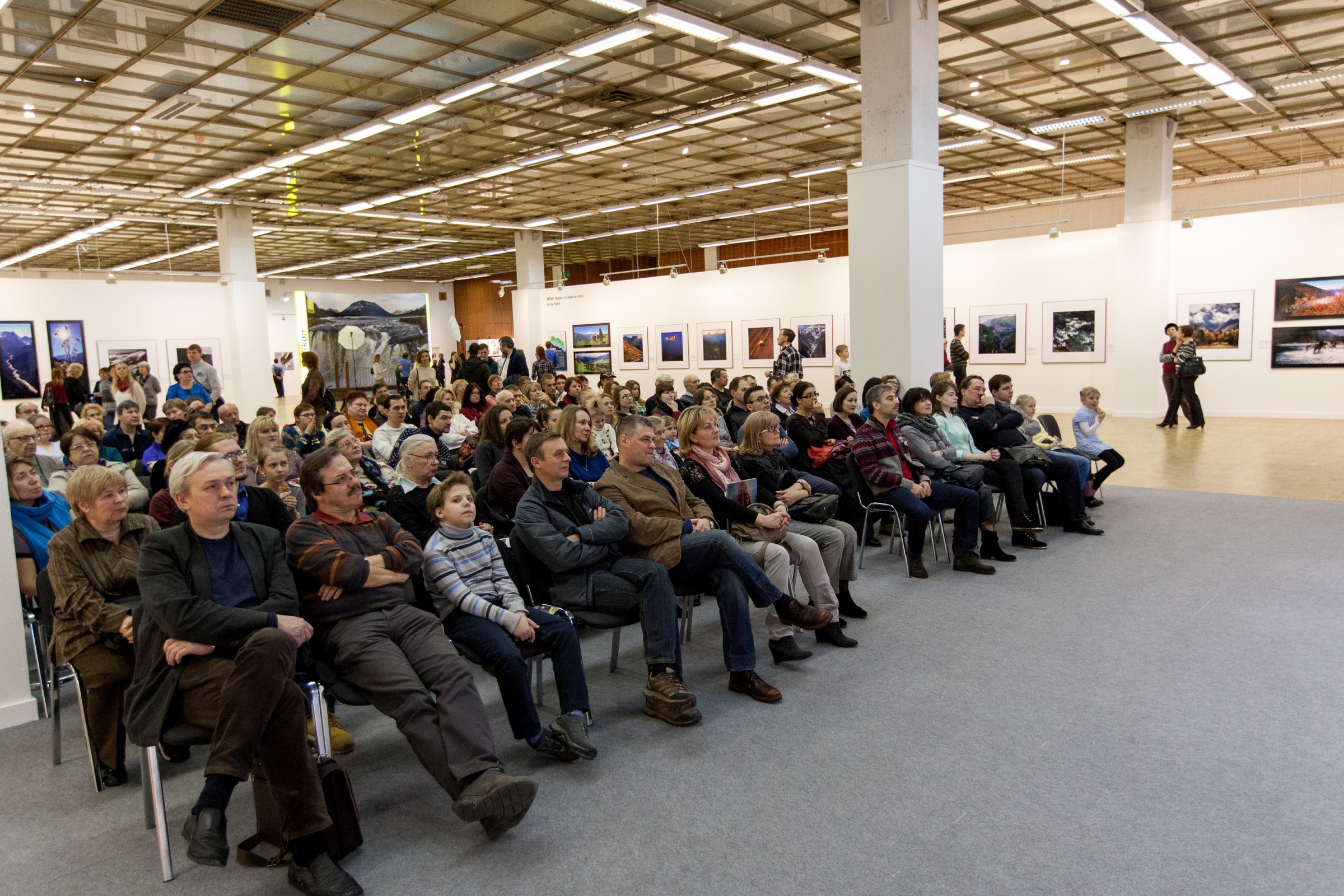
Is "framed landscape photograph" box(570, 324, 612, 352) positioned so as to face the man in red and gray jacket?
yes

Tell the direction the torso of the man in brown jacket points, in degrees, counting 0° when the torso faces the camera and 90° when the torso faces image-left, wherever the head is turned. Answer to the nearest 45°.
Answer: approximately 315°

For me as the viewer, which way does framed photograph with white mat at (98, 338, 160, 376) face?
facing the viewer

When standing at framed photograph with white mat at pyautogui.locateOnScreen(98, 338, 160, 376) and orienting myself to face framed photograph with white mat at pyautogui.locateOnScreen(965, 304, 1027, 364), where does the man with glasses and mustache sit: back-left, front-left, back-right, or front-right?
front-right

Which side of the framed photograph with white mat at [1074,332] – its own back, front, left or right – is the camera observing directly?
front

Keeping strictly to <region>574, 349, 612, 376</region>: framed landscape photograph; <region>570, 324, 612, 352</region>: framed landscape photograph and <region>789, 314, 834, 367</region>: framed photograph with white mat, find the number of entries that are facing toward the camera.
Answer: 3

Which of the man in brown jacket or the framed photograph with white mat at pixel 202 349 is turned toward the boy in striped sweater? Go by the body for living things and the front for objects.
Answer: the framed photograph with white mat

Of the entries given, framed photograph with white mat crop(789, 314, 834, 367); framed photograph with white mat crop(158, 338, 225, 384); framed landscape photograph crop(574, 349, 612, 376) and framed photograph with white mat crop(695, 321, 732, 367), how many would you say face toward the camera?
4

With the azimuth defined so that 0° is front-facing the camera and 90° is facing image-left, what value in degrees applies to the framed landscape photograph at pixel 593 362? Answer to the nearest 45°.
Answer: approximately 0°

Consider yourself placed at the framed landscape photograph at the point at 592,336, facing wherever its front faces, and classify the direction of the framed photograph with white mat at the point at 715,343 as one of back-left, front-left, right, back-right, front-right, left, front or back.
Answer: front-left

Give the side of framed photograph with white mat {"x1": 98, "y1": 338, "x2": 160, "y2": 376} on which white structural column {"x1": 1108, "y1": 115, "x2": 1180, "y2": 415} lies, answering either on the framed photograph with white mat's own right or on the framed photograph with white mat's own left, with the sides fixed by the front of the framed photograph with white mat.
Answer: on the framed photograph with white mat's own left

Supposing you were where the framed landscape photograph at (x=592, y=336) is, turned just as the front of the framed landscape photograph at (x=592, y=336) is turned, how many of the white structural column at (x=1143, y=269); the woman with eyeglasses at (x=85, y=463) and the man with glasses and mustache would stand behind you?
0

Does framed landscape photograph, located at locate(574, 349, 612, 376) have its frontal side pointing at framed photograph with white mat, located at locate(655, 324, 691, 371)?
no

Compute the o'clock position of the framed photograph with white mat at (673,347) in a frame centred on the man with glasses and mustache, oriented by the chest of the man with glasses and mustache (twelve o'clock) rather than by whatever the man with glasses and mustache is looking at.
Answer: The framed photograph with white mat is roughly at 8 o'clock from the man with glasses and mustache.

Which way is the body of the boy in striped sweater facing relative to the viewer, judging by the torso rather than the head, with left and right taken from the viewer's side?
facing the viewer and to the right of the viewer

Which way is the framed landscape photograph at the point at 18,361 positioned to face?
toward the camera

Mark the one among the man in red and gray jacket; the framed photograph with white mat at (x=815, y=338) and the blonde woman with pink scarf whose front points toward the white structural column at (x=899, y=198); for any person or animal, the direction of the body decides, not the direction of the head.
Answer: the framed photograph with white mat
